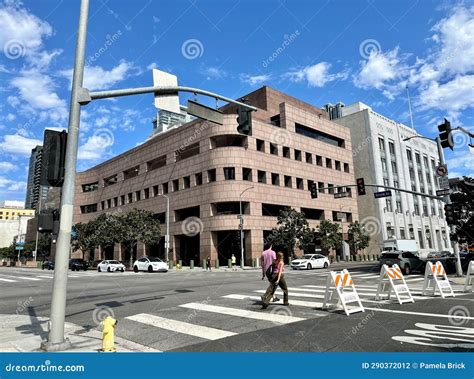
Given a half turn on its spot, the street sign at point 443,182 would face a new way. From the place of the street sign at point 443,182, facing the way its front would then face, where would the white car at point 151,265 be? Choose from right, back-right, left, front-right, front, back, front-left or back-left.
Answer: left

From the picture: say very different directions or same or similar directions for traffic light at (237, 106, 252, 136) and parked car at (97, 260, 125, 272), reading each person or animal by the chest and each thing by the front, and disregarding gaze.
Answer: very different directions

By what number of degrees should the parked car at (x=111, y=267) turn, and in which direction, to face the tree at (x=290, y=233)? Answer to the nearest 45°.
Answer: approximately 45° to its left

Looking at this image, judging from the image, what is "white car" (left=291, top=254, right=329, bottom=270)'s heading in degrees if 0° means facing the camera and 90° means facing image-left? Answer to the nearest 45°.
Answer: approximately 45°
